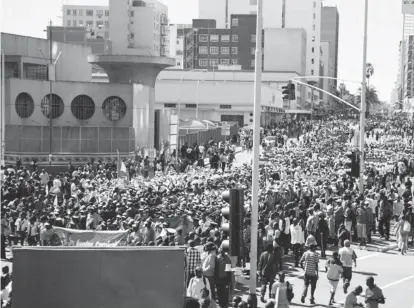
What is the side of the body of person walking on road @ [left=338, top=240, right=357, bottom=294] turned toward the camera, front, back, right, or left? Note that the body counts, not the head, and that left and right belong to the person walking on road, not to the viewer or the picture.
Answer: back

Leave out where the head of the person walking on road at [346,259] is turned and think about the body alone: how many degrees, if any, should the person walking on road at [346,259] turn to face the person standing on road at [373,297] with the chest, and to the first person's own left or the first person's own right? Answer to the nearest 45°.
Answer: approximately 180°

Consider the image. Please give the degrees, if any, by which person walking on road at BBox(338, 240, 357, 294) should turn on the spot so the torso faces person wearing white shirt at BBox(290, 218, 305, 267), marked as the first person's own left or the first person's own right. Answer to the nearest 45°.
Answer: approximately 45° to the first person's own left

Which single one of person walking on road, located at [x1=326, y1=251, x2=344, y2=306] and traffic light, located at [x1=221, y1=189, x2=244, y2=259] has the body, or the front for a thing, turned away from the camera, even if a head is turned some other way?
the person walking on road

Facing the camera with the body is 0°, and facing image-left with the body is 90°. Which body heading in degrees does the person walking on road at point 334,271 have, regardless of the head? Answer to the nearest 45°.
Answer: approximately 180°

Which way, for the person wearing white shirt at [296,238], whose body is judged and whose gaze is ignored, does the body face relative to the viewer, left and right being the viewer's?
facing away from the viewer
